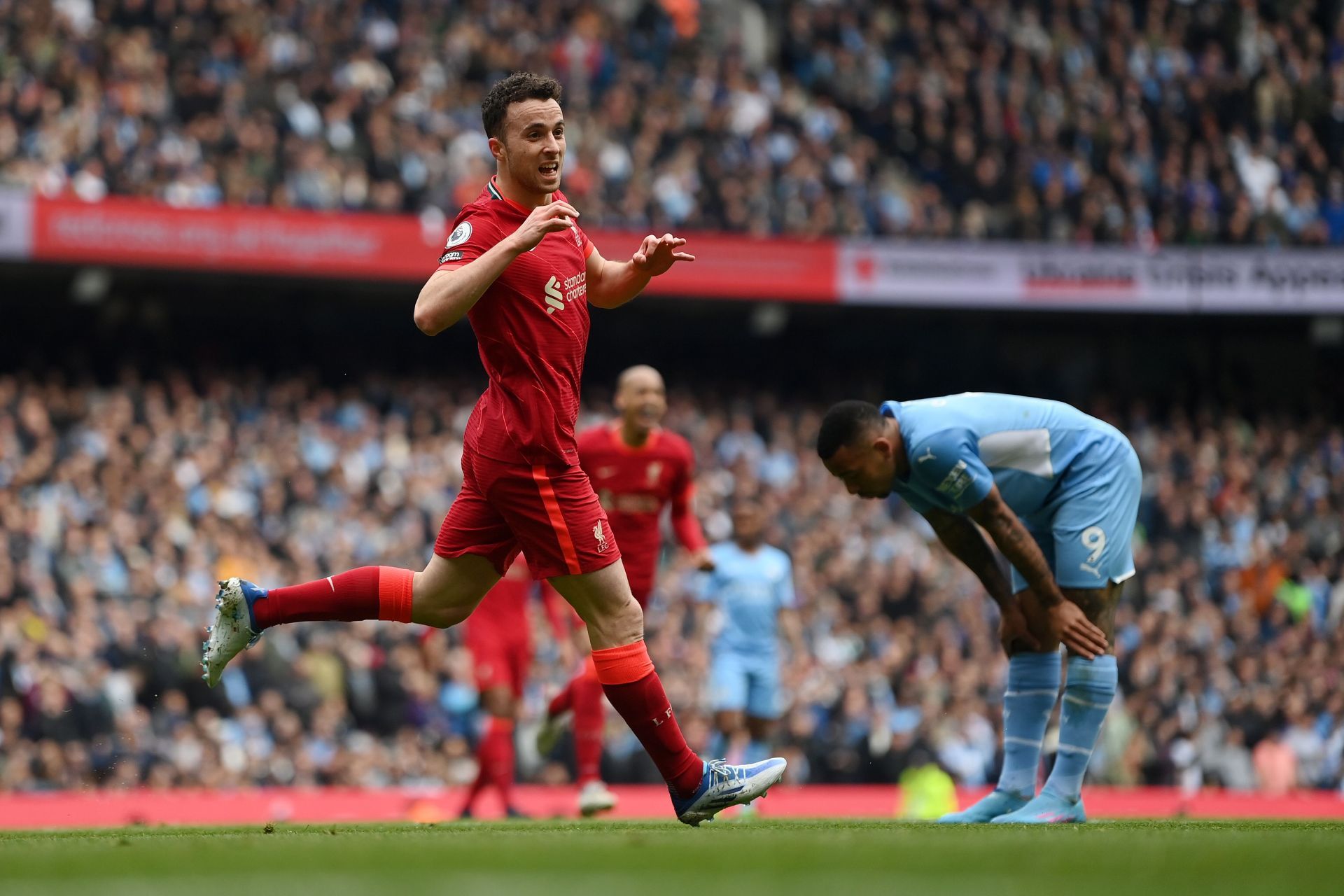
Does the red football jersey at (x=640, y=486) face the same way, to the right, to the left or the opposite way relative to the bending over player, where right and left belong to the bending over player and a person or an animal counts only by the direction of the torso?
to the left

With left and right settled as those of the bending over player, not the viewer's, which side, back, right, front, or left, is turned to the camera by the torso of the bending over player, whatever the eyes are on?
left

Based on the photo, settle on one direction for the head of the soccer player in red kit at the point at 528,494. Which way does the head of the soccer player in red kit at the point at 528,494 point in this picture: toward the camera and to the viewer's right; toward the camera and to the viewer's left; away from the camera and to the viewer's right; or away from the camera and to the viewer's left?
toward the camera and to the viewer's right

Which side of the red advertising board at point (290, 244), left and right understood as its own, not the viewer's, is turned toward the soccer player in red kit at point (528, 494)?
front

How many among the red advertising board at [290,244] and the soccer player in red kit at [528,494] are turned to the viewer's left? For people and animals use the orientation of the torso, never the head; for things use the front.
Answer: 0

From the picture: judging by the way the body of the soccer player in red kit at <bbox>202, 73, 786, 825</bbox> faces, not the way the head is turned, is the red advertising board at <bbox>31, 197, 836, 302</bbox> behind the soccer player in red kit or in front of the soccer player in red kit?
behind

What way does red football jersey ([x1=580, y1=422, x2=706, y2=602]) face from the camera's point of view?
toward the camera

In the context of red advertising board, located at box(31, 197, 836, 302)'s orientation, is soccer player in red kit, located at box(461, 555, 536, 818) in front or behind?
in front

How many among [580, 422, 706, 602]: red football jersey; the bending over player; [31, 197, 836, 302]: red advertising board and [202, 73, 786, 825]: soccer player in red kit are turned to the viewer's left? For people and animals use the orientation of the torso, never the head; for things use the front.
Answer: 1

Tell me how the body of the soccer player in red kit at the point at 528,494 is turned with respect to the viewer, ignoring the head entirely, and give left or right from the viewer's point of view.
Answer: facing the viewer and to the right of the viewer

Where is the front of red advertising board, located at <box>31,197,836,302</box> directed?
toward the camera
